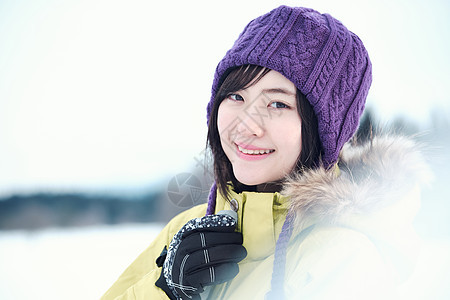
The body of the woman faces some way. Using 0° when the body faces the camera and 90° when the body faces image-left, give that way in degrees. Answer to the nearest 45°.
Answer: approximately 45°
